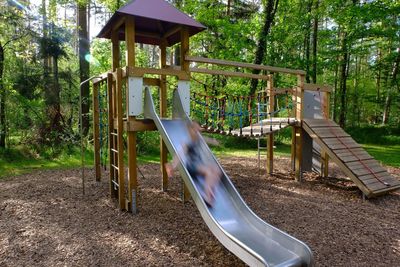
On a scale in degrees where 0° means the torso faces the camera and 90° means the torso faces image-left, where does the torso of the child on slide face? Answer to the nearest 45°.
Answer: approximately 315°

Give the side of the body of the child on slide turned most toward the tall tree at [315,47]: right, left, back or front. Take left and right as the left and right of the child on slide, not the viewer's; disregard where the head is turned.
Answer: left

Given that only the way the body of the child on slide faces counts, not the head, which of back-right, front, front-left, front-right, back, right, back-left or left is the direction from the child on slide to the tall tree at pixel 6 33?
back
